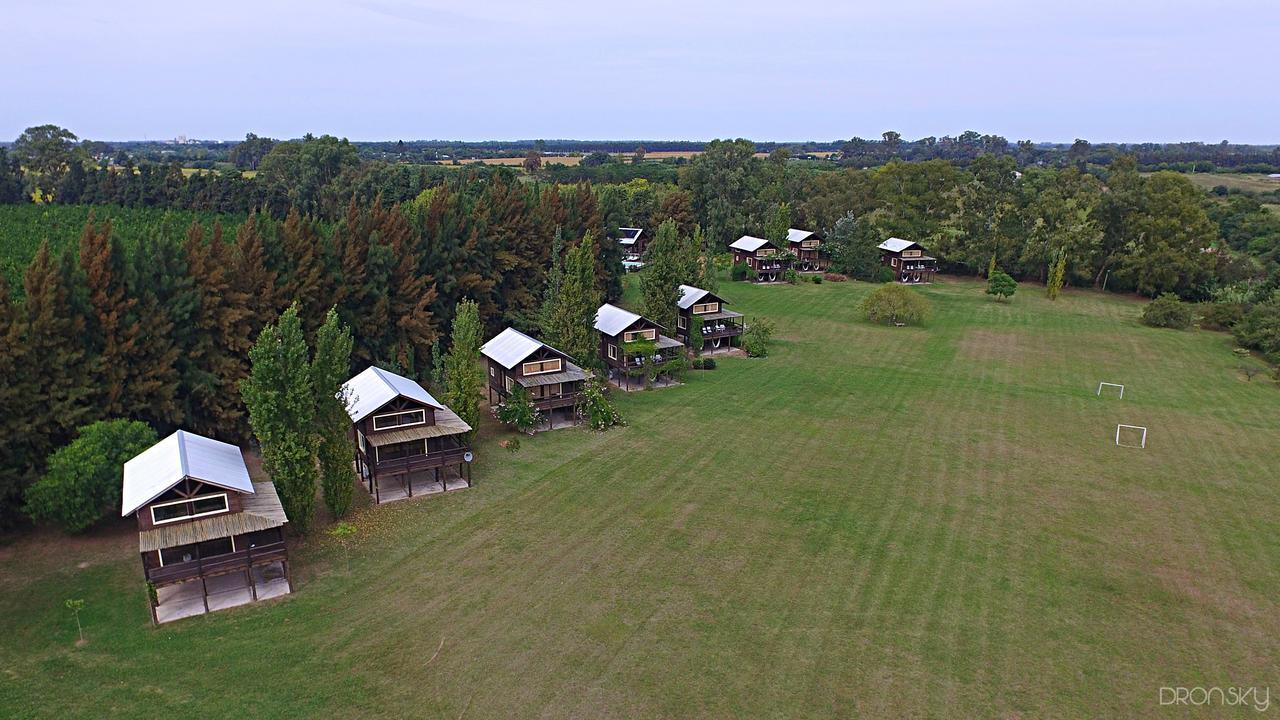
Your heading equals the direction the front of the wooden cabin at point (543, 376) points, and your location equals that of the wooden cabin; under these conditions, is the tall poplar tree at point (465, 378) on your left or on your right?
on your right

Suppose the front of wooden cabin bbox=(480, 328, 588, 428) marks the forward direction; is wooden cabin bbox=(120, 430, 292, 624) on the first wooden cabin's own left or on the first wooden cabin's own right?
on the first wooden cabin's own right

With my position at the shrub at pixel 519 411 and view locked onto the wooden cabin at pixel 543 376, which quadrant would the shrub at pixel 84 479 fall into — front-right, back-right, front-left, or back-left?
back-left

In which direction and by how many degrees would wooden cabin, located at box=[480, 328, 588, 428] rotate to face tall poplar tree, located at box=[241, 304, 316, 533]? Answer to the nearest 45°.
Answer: approximately 90° to its right

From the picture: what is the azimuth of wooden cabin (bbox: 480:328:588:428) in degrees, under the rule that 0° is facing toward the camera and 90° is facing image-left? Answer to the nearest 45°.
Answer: approximately 315°

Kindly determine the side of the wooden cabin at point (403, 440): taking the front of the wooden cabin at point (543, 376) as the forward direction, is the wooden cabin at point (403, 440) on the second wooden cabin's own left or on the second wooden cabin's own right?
on the second wooden cabin's own right

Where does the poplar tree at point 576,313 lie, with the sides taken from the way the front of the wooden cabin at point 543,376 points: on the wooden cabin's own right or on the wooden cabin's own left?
on the wooden cabin's own left

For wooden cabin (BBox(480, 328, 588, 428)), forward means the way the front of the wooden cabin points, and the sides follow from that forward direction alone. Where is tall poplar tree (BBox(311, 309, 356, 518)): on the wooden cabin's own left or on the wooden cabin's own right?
on the wooden cabin's own right

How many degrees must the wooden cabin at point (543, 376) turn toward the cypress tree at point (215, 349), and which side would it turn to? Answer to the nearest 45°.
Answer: approximately 135° to its right
